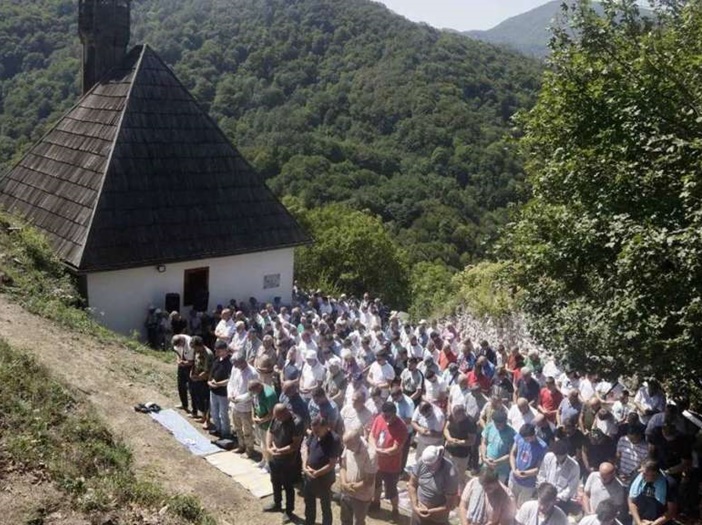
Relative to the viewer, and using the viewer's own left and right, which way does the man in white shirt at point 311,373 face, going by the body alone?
facing the viewer and to the left of the viewer

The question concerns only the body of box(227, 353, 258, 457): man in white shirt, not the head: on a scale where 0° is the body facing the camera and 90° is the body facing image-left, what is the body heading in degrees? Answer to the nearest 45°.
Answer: approximately 45°

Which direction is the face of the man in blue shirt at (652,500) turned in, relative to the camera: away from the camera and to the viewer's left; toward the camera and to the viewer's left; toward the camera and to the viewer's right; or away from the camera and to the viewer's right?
toward the camera and to the viewer's left

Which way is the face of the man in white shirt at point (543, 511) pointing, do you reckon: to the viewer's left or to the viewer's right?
to the viewer's left

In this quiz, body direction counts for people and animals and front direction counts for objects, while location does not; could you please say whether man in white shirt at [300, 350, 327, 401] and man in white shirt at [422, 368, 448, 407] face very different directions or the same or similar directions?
same or similar directions

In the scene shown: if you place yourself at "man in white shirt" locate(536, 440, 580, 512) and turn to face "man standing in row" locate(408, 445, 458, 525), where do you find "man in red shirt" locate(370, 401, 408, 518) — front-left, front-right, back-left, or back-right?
front-right

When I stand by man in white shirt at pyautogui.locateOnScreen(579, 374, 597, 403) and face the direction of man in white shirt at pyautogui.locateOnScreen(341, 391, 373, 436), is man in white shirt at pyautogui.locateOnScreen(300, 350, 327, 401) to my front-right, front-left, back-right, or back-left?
front-right

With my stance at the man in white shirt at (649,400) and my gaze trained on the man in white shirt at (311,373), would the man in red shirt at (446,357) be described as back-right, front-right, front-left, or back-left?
front-right

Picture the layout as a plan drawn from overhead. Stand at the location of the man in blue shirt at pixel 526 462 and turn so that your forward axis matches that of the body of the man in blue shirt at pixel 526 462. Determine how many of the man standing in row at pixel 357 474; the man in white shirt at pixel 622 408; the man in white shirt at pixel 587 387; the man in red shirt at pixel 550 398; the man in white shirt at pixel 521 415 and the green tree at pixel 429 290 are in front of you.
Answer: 1

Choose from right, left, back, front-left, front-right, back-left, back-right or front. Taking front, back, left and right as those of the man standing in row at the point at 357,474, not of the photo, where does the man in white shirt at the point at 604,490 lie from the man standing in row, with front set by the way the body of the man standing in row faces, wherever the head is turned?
back-left

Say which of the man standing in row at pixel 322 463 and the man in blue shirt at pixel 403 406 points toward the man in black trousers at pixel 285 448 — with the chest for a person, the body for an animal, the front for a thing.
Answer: the man in blue shirt

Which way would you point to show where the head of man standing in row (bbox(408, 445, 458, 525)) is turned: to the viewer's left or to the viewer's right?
to the viewer's left

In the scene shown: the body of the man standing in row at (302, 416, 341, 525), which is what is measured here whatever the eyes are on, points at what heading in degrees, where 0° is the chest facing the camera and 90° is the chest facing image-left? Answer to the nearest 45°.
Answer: approximately 45°

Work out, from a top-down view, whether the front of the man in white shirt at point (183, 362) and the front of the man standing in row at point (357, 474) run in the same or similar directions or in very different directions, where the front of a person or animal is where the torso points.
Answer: same or similar directions

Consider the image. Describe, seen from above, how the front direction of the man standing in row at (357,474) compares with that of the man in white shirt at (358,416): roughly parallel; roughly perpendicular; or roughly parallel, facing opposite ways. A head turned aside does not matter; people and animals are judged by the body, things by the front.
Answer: roughly parallel
